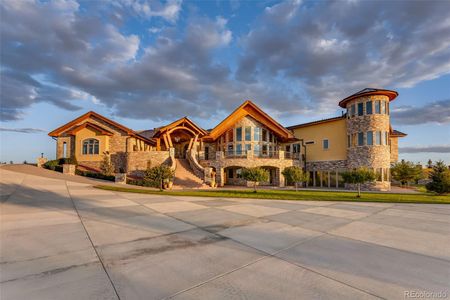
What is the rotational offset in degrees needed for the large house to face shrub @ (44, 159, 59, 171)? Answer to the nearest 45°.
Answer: approximately 90° to its right

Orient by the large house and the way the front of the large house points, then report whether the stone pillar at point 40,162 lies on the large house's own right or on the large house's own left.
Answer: on the large house's own right

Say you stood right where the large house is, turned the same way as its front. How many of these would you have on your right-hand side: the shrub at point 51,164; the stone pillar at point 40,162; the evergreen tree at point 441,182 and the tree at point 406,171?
2

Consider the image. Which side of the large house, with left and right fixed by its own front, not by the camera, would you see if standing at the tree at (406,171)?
left

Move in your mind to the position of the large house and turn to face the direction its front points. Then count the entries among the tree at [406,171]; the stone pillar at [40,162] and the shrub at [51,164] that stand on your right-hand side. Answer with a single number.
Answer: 2

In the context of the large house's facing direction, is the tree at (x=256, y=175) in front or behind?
in front

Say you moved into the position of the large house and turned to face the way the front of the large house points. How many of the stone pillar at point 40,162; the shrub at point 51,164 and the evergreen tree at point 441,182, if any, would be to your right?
2

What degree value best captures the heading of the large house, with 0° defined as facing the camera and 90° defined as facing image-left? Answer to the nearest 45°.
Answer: approximately 0°
